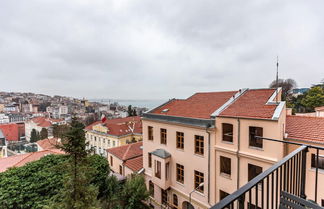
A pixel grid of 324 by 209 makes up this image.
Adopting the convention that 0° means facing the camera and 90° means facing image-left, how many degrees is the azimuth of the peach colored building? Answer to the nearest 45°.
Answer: approximately 45°

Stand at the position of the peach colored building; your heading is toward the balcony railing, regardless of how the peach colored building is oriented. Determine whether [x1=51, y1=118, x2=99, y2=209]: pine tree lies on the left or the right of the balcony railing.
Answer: right

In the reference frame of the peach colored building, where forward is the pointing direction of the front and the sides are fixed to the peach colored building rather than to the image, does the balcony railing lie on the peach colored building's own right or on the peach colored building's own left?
on the peach colored building's own left

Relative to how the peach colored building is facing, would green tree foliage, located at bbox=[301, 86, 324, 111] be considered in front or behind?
behind
